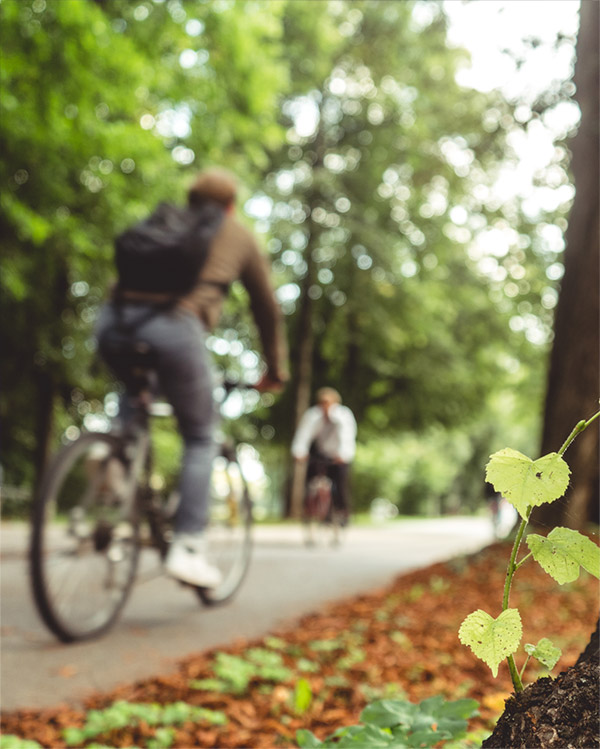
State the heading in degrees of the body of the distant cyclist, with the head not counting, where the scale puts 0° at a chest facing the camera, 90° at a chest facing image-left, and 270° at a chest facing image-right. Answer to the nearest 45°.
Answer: approximately 0°

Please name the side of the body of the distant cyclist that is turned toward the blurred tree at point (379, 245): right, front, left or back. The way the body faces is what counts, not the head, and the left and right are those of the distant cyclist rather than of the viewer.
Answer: back

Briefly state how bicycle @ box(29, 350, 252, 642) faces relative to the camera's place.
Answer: facing away from the viewer and to the right of the viewer

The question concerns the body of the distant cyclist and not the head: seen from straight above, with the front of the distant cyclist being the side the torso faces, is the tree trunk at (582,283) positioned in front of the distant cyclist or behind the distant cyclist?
in front

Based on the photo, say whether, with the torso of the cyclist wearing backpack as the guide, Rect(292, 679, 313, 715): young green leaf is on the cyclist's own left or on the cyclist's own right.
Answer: on the cyclist's own right

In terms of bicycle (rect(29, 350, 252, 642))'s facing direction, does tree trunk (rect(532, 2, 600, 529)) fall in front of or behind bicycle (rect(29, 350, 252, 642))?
in front

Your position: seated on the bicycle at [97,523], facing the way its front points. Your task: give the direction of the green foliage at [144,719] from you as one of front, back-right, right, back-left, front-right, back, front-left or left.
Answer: back-right

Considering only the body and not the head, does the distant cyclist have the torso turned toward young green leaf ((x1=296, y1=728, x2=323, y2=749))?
yes

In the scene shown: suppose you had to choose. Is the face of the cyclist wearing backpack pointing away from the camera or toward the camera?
away from the camera
